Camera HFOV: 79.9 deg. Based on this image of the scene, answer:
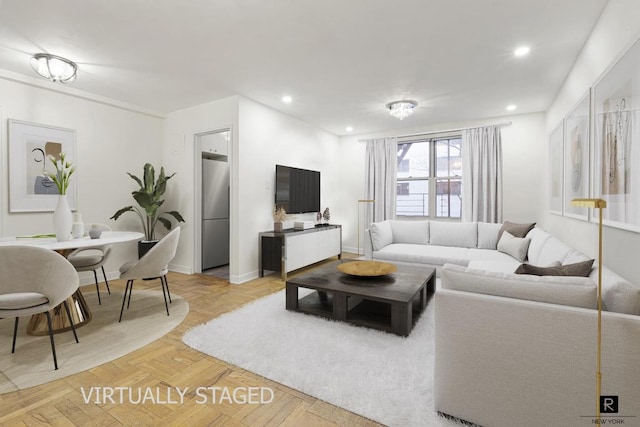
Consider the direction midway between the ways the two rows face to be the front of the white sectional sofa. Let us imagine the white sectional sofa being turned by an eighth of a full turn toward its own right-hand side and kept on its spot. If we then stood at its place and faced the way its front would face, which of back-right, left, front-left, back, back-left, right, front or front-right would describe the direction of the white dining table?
front

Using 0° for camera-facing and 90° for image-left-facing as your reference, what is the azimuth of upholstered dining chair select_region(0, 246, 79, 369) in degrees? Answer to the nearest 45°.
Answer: approximately 225°

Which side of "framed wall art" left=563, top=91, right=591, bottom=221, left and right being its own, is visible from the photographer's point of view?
left

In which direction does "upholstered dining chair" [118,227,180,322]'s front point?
to the viewer's left

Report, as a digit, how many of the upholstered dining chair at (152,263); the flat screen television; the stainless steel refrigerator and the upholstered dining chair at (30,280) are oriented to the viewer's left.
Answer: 1

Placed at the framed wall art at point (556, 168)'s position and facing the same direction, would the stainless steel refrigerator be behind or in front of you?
in front

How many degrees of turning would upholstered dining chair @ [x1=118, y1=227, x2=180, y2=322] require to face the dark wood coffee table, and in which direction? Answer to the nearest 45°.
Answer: approximately 135° to its left

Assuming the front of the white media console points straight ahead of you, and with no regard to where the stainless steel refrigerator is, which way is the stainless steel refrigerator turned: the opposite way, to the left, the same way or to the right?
the same way

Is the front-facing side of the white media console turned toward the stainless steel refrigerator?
no

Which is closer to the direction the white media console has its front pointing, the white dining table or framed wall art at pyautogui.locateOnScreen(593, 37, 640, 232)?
the framed wall art

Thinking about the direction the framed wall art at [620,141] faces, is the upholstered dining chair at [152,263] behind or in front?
in front

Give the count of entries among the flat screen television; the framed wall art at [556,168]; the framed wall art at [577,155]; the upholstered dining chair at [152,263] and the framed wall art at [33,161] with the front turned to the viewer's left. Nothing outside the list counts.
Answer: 3

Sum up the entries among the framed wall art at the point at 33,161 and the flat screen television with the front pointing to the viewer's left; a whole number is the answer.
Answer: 0

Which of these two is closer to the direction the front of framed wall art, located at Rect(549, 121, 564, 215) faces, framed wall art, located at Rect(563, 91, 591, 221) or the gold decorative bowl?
the gold decorative bowl

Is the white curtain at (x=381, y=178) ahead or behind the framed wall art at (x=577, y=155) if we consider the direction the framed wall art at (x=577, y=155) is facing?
ahead

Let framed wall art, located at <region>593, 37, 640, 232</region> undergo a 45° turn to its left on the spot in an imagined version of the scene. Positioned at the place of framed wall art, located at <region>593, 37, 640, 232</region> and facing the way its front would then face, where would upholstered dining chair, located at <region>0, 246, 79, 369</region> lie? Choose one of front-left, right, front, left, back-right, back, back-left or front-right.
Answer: front

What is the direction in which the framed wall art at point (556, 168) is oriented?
to the viewer's left

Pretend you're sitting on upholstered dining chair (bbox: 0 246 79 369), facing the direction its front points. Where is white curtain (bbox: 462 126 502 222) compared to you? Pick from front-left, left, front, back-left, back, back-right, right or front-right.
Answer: front-right

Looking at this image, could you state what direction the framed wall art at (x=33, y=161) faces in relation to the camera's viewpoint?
facing the viewer and to the right of the viewer

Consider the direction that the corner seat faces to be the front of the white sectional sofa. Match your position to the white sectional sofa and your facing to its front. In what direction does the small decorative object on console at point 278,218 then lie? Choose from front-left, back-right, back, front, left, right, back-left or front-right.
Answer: right

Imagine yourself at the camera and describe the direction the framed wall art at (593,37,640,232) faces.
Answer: facing to the left of the viewer
